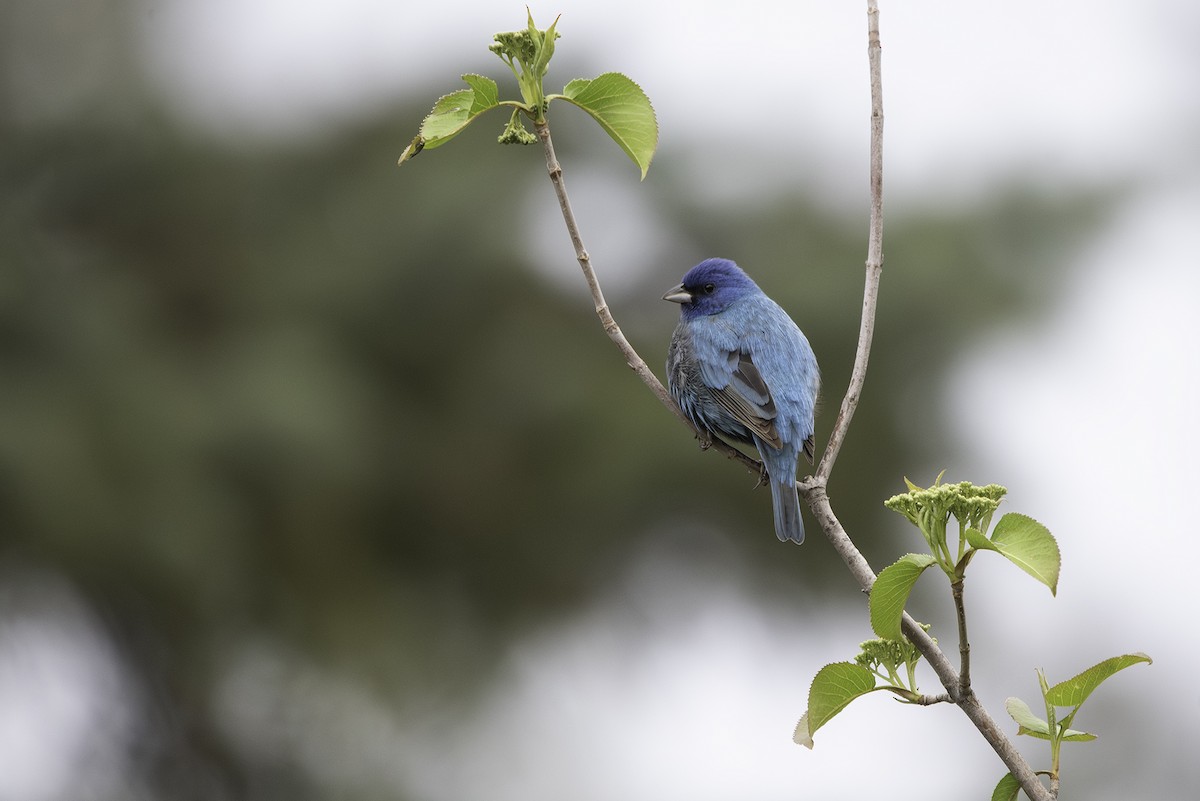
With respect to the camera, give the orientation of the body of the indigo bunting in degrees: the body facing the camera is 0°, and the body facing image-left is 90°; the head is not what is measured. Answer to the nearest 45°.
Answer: approximately 135°
